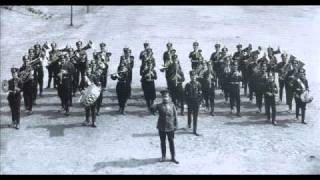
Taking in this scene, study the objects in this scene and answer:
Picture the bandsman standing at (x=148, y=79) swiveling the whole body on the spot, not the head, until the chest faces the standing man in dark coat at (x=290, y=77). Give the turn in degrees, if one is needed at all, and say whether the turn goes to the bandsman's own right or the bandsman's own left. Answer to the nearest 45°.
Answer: approximately 90° to the bandsman's own left

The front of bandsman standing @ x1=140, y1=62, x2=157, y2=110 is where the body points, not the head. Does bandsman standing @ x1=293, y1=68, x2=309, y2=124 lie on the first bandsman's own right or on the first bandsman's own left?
on the first bandsman's own left

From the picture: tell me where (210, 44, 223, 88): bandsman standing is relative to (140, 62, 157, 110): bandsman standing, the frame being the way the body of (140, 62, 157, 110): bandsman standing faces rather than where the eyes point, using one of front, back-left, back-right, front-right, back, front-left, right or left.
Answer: back-left

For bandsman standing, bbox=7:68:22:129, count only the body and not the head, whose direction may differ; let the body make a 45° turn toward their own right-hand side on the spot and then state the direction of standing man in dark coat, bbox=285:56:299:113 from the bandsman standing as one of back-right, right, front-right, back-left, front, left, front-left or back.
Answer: back-left

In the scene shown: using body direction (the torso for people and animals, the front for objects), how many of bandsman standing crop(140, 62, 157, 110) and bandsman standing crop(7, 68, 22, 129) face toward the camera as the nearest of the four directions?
2

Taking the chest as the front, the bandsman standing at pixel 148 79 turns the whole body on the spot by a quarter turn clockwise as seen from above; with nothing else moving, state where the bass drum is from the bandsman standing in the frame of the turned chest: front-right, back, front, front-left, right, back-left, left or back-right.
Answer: front-left

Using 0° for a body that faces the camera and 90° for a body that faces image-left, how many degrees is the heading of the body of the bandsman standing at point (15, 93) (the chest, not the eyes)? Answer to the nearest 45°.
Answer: approximately 0°

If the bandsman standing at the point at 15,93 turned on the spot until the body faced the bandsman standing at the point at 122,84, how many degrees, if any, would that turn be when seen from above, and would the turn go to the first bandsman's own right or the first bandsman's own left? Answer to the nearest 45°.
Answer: approximately 90° to the first bandsman's own left

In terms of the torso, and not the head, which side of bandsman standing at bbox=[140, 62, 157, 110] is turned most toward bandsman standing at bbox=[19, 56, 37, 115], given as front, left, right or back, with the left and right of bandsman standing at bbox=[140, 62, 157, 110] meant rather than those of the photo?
right

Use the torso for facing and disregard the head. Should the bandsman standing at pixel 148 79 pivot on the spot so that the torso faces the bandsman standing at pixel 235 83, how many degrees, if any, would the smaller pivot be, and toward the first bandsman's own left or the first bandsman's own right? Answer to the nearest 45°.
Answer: approximately 90° to the first bandsman's own left

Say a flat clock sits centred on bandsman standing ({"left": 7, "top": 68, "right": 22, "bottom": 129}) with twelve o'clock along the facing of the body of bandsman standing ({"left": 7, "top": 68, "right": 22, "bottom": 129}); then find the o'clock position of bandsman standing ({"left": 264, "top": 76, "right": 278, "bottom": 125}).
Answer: bandsman standing ({"left": 264, "top": 76, "right": 278, "bottom": 125}) is roughly at 9 o'clock from bandsman standing ({"left": 7, "top": 68, "right": 22, "bottom": 129}).

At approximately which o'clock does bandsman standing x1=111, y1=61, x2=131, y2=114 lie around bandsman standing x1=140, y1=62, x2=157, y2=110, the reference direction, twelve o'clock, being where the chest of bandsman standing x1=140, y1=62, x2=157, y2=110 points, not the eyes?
bandsman standing x1=111, y1=61, x2=131, y2=114 is roughly at 2 o'clock from bandsman standing x1=140, y1=62, x2=157, y2=110.
